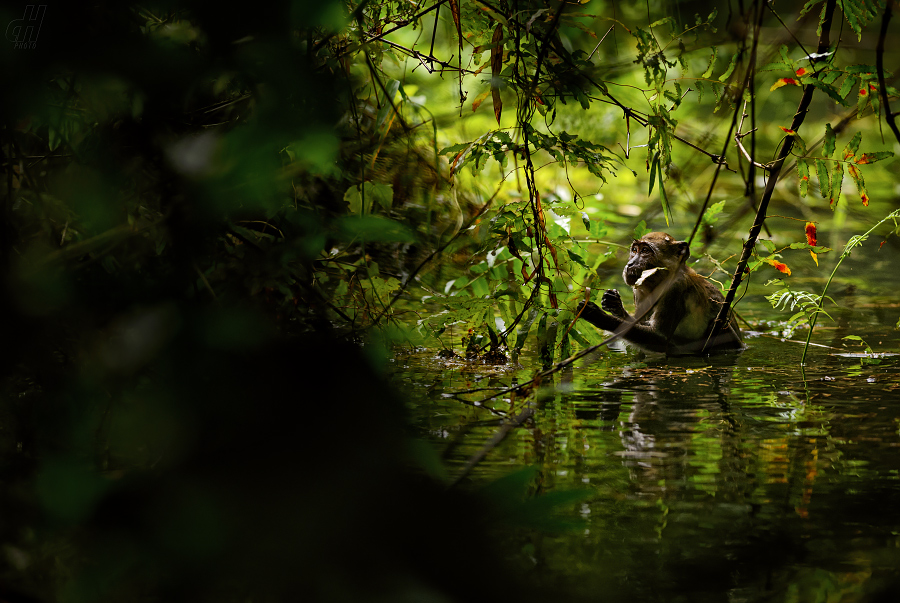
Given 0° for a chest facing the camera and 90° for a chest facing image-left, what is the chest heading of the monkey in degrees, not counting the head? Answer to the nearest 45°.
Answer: approximately 90°

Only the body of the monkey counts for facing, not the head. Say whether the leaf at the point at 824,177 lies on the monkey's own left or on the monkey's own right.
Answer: on the monkey's own left

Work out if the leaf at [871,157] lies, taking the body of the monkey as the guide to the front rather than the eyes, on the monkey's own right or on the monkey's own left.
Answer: on the monkey's own left
